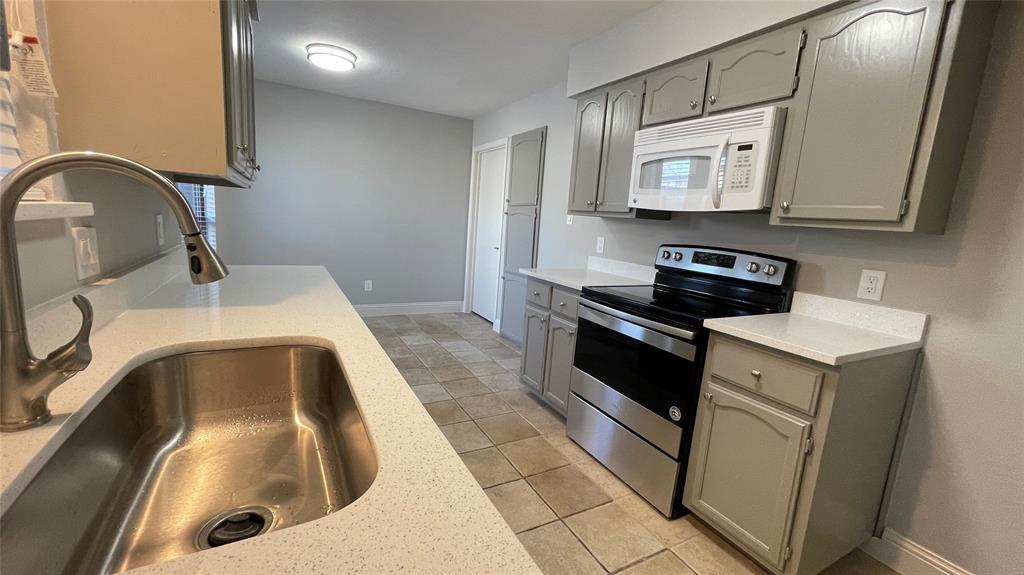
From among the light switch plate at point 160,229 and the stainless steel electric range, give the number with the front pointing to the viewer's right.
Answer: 1

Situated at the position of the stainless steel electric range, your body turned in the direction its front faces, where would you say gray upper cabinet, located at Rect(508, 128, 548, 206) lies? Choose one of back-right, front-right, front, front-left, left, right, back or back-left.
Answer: right

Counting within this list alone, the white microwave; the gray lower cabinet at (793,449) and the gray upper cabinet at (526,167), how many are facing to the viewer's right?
0

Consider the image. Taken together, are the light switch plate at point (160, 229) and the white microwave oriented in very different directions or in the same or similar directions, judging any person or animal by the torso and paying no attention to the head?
very different directions

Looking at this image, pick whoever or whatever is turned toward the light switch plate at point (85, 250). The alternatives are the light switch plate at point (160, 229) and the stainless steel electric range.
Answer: the stainless steel electric range

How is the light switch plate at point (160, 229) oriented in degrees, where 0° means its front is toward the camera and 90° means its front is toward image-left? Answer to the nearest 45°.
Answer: approximately 270°

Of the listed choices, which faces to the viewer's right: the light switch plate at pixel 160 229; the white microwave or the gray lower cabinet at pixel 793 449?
the light switch plate

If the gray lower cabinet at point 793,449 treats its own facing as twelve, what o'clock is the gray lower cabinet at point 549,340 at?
the gray lower cabinet at point 549,340 is roughly at 2 o'clock from the gray lower cabinet at point 793,449.

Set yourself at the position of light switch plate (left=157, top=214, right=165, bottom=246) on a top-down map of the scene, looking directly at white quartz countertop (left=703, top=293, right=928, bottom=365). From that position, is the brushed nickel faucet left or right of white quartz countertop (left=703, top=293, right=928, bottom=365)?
right

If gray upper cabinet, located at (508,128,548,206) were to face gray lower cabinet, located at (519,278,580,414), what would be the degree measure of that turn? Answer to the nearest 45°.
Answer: approximately 45° to its left

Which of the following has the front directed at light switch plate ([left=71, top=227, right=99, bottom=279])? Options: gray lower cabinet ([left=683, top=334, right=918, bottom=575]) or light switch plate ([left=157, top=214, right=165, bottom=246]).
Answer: the gray lower cabinet

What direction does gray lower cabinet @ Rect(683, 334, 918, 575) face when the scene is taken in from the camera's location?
facing the viewer and to the left of the viewer

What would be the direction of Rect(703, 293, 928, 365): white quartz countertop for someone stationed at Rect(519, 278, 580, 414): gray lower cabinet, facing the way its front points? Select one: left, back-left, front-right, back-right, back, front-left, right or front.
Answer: left
